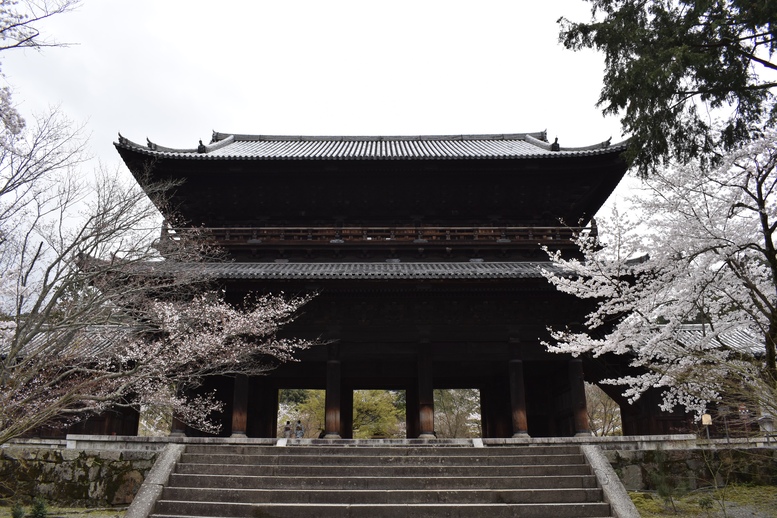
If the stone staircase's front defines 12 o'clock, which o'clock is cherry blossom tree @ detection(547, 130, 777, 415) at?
The cherry blossom tree is roughly at 9 o'clock from the stone staircase.

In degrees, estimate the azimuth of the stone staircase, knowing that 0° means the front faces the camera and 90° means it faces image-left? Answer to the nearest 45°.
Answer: approximately 0°

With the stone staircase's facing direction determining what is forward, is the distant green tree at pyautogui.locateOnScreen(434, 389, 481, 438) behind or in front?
behind

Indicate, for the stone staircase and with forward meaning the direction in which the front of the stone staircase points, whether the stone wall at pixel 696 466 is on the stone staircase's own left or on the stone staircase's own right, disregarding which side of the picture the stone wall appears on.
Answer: on the stone staircase's own left

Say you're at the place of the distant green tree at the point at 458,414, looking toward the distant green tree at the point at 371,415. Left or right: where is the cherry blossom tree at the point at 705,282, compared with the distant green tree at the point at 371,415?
left

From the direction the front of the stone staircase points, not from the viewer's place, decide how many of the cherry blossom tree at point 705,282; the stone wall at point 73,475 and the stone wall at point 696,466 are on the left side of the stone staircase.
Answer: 2

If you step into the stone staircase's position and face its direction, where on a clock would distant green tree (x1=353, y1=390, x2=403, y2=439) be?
The distant green tree is roughly at 6 o'clock from the stone staircase.

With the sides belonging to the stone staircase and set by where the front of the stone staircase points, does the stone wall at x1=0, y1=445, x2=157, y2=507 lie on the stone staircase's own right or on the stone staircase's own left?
on the stone staircase's own right

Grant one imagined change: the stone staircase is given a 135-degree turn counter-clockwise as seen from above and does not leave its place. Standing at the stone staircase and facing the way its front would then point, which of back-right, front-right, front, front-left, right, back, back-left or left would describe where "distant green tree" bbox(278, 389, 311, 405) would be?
front-left
